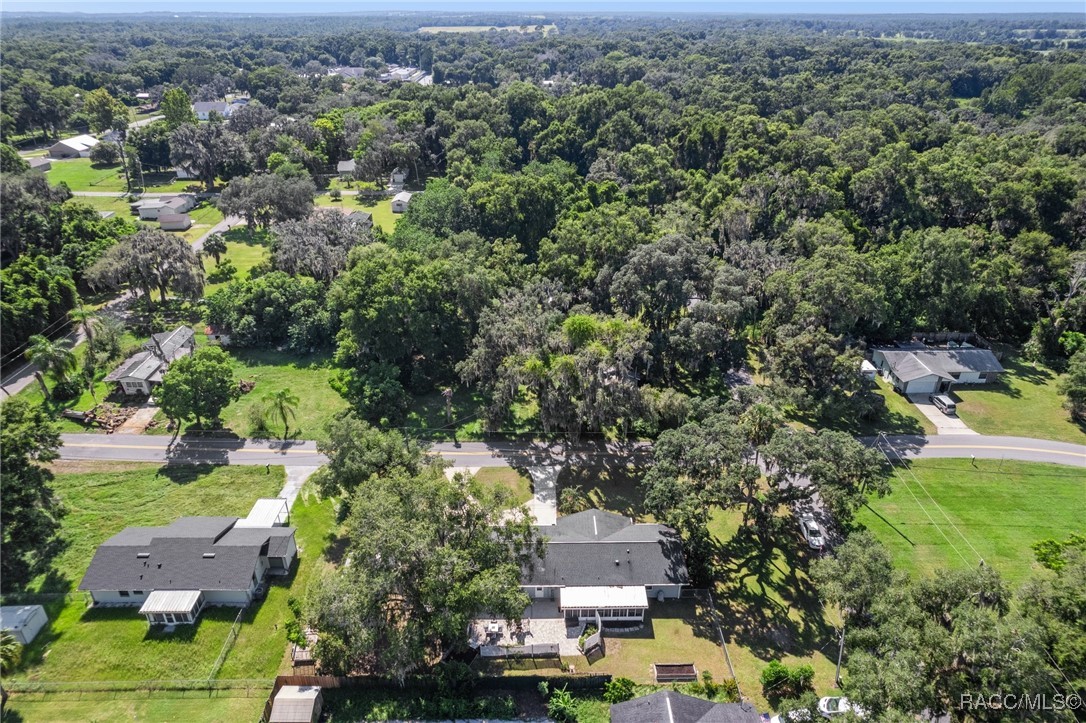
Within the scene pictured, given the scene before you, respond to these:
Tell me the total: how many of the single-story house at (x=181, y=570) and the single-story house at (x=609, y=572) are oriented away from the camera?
2

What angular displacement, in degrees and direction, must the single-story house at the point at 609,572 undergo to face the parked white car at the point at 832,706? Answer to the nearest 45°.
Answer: approximately 135° to its right

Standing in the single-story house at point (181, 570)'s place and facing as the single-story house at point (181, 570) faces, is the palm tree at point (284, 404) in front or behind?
in front

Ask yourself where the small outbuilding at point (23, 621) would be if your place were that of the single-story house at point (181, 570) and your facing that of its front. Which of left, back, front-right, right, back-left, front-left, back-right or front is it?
left

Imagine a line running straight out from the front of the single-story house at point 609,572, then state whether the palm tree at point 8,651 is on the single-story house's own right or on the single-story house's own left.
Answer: on the single-story house's own left

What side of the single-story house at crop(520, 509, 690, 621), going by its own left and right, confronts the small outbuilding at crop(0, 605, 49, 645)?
left

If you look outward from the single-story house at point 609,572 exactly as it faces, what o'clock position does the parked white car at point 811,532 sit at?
The parked white car is roughly at 2 o'clock from the single-story house.

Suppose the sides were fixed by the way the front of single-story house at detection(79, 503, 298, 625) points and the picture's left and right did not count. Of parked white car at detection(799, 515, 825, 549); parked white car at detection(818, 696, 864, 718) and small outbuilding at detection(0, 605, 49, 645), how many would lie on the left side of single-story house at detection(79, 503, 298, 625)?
1

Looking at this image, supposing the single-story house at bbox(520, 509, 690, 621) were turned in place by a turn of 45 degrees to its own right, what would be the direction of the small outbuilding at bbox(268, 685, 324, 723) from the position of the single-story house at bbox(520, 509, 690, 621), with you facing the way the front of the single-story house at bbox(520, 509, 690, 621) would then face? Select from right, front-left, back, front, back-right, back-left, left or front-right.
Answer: back

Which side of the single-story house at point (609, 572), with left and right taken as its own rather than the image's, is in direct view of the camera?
back

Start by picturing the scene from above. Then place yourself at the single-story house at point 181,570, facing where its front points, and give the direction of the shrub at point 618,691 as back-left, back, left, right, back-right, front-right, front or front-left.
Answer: back-right

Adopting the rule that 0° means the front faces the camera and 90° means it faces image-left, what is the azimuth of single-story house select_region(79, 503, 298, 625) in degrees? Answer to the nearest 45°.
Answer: approximately 180°

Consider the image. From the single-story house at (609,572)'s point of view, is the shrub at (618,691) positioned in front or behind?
behind
